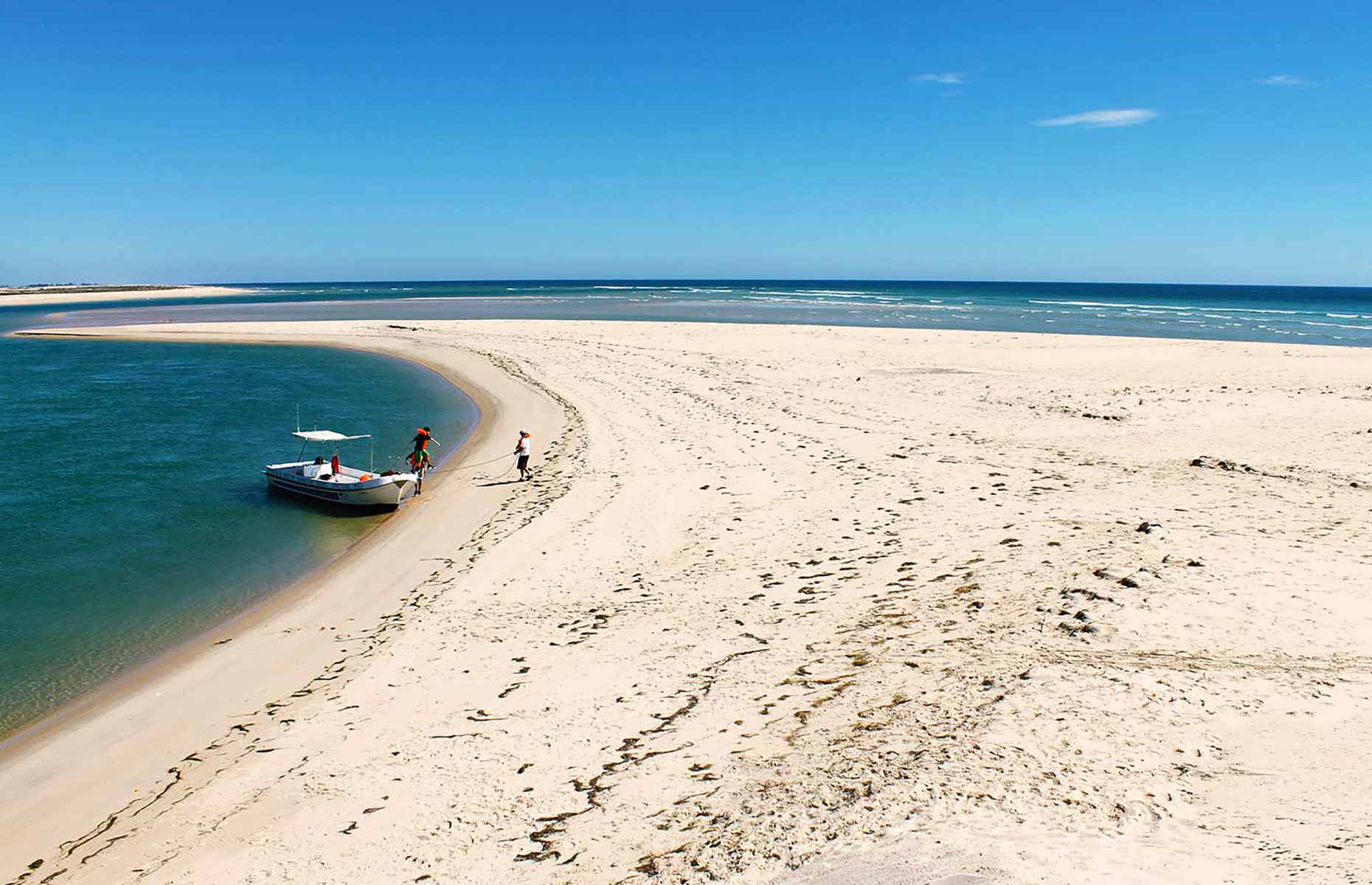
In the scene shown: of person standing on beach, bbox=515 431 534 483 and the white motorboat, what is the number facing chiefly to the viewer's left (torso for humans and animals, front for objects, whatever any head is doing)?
1

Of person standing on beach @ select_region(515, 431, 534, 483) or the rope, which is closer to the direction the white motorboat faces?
the person standing on beach

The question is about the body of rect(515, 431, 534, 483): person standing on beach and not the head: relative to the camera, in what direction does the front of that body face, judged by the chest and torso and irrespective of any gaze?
to the viewer's left

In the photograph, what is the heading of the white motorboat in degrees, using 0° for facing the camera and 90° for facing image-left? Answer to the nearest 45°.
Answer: approximately 315°

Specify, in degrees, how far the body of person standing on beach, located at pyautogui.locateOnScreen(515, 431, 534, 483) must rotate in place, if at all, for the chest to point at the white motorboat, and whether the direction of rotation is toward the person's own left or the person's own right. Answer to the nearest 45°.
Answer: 0° — they already face it
